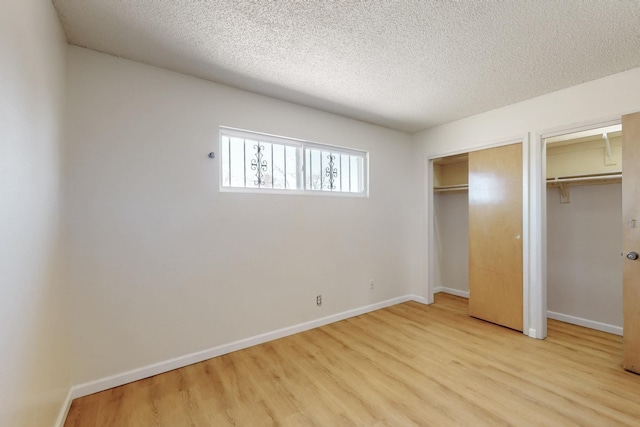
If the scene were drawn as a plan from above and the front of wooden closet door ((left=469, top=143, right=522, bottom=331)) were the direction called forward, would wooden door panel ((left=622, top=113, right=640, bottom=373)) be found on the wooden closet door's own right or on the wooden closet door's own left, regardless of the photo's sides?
on the wooden closet door's own left

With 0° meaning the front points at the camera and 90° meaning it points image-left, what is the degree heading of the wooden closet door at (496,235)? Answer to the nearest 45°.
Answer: approximately 45°

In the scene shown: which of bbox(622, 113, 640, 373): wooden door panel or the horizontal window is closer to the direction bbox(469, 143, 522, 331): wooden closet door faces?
the horizontal window
